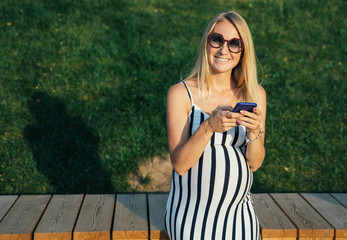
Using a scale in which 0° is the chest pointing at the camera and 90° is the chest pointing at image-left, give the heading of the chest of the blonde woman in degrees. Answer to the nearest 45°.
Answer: approximately 315°

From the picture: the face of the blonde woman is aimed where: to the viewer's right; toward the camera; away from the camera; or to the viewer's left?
toward the camera
